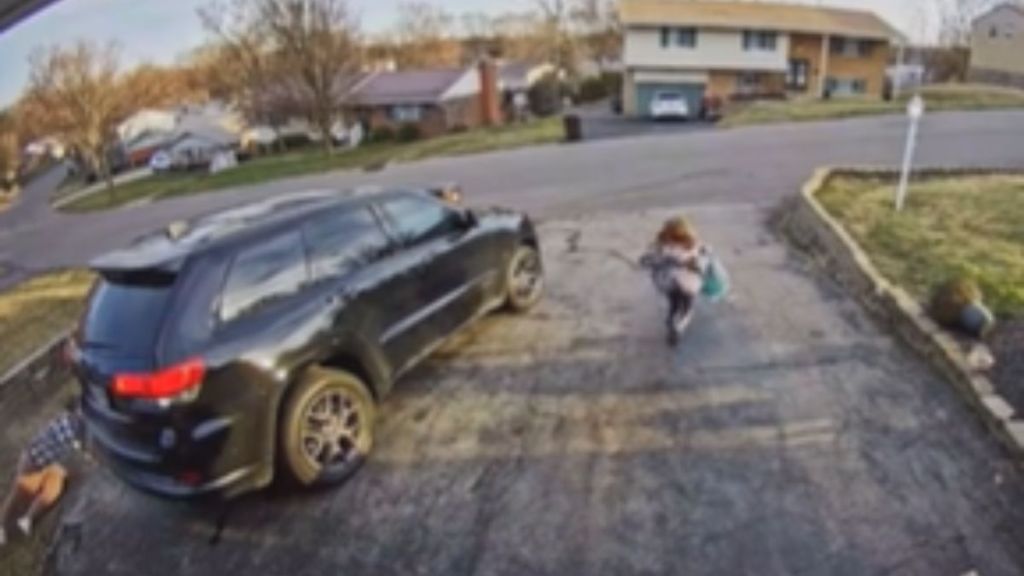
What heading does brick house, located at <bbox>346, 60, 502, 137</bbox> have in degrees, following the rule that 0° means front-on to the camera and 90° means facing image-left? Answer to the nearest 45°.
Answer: approximately 45°

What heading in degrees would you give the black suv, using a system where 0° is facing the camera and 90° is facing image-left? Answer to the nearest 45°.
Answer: approximately 225°

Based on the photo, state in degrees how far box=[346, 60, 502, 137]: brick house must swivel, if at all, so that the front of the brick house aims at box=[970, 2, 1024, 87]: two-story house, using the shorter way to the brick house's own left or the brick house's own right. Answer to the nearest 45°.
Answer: approximately 135° to the brick house's own left

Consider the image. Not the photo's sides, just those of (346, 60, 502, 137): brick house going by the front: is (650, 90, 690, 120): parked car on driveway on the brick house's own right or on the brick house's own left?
on the brick house's own left

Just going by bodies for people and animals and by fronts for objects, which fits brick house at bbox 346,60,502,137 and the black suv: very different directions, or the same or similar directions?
very different directions

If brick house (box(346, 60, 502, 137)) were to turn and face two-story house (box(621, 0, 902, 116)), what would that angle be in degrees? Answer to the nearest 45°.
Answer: approximately 90° to its left

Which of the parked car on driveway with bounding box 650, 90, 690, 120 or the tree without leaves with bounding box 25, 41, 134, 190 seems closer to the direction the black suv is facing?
the parked car on driveway

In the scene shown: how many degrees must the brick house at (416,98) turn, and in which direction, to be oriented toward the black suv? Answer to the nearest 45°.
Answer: approximately 45° to its left

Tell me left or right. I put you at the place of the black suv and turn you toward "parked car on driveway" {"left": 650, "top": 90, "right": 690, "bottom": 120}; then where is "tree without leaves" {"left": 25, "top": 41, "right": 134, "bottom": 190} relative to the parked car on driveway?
left

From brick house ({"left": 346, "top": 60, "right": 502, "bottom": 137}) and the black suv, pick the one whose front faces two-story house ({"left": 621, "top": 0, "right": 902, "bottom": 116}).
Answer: the black suv
